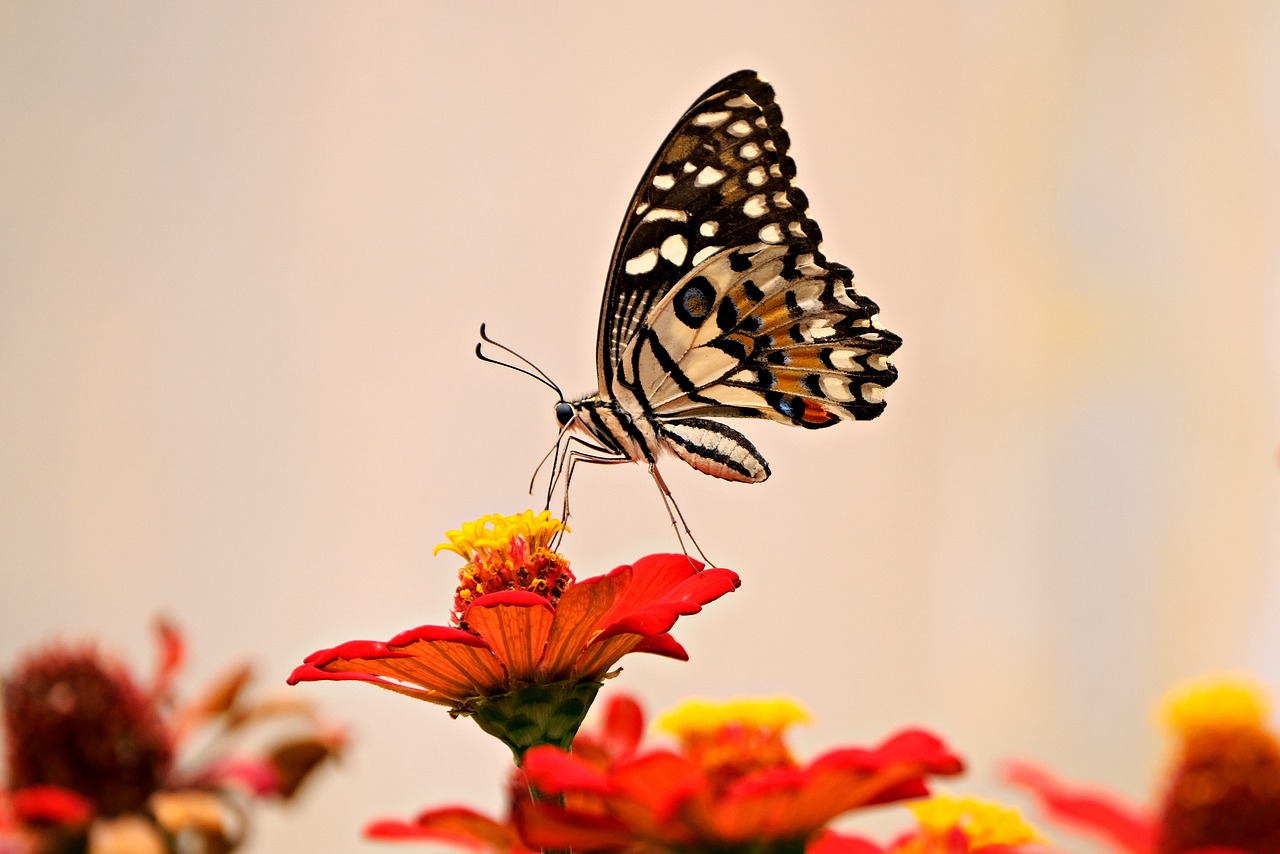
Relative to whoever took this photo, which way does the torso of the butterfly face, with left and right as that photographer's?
facing to the left of the viewer

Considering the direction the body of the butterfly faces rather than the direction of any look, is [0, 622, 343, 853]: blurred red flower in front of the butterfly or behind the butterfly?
in front
